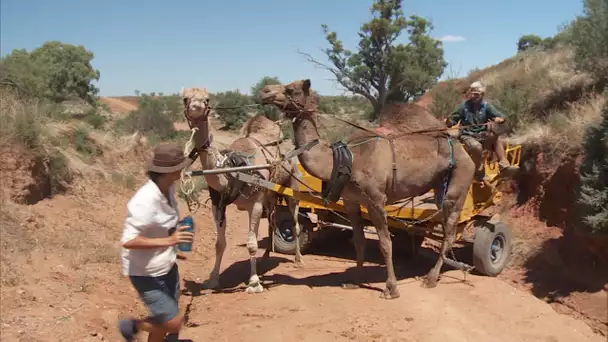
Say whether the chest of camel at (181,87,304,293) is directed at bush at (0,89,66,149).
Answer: no

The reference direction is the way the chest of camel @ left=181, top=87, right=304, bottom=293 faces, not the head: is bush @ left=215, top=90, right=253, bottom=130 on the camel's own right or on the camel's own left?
on the camel's own right

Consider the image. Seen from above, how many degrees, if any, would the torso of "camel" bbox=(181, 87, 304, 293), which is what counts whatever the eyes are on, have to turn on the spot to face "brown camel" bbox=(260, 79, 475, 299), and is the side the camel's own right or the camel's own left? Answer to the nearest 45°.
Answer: approximately 135° to the camel's own left

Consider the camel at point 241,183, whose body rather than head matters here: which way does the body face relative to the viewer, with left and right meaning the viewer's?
facing the viewer and to the left of the viewer

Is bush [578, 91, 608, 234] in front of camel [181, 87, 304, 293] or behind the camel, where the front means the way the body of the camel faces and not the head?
behind

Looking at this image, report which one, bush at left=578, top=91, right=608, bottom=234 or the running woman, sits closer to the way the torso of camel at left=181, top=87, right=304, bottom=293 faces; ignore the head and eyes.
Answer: the running woman

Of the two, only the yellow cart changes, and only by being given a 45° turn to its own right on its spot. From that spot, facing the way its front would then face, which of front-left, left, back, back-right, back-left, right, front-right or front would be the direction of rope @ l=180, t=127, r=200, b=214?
front-left

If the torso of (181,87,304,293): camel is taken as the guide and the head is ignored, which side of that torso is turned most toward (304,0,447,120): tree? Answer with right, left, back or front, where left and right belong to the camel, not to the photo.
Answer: back

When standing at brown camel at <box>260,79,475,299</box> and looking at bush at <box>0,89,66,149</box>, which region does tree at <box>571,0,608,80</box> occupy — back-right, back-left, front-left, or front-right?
back-right
